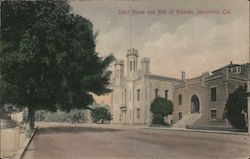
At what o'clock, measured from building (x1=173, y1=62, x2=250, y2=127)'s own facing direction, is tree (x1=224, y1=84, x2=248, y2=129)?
The tree is roughly at 10 o'clock from the building.

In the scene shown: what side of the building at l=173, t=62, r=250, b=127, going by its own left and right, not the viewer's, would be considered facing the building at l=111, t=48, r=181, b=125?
right

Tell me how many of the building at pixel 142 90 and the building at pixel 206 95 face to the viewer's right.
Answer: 0

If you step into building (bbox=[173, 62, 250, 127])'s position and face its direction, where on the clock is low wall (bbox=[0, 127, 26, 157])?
The low wall is roughly at 11 o'clock from the building.

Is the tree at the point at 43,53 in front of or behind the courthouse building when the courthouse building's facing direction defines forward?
in front

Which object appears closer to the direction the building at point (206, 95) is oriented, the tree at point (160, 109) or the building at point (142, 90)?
the tree

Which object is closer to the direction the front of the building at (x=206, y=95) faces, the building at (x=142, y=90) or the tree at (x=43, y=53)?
the tree

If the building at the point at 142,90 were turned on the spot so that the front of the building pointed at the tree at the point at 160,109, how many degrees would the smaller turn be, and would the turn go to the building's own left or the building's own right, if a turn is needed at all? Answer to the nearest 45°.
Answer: approximately 45° to the building's own left

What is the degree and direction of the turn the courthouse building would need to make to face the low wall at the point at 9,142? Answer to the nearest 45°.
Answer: approximately 45° to its left

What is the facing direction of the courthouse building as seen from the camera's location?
facing the viewer and to the left of the viewer
